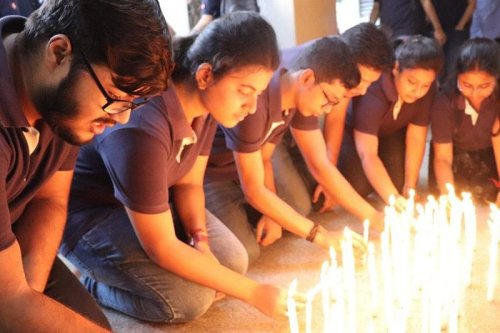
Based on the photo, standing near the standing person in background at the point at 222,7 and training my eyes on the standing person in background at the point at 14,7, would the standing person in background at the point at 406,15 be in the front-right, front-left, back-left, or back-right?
back-left

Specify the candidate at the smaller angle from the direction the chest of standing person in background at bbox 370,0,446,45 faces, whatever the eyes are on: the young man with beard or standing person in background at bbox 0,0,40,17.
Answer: the young man with beard

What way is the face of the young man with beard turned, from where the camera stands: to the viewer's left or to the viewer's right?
to the viewer's right

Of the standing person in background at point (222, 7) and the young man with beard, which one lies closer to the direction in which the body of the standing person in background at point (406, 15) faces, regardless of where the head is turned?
the young man with beard

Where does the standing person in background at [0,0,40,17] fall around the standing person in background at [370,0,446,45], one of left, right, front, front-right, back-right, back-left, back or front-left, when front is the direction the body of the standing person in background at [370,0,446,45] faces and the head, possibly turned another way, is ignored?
front-right

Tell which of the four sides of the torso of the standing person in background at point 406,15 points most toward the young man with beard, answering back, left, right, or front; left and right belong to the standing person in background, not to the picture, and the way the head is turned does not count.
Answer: front

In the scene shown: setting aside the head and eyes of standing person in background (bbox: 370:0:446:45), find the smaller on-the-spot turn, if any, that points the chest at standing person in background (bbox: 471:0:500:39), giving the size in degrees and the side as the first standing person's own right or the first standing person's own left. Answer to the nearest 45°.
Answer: approximately 45° to the first standing person's own left

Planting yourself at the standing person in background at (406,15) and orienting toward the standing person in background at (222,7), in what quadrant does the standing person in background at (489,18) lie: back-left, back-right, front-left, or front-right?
back-left

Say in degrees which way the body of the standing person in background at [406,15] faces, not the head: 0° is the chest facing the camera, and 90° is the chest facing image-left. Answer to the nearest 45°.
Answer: approximately 0°

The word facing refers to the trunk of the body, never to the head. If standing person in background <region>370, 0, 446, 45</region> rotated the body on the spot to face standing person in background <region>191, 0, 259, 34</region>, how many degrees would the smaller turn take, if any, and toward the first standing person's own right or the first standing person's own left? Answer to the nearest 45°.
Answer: approximately 90° to the first standing person's own right
